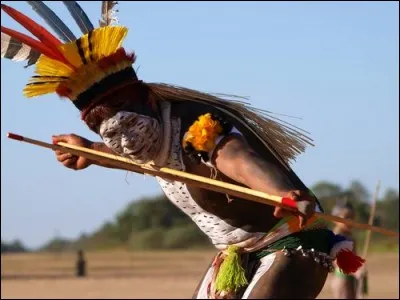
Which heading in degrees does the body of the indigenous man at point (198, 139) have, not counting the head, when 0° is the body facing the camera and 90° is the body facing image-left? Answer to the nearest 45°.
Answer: approximately 45°
